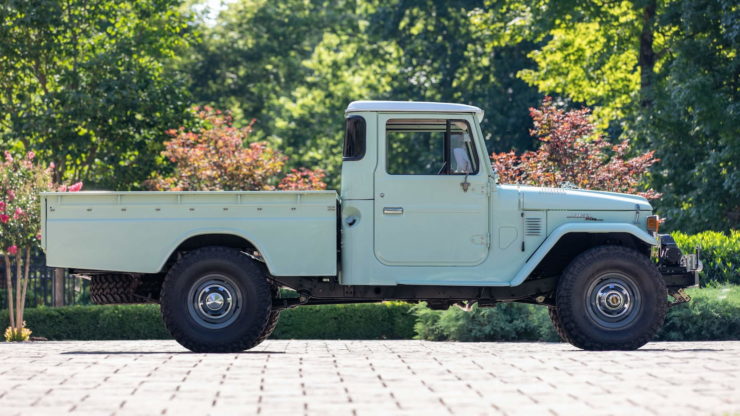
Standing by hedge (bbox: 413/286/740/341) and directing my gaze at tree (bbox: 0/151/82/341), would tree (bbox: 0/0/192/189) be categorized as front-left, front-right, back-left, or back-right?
front-right

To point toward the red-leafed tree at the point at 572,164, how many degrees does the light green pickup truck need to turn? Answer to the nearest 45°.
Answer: approximately 45° to its left

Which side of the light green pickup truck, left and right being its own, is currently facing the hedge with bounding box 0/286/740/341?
left

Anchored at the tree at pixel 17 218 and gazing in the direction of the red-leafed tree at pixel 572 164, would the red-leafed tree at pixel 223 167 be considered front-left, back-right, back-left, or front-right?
front-left

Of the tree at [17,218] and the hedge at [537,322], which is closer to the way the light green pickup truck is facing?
the hedge

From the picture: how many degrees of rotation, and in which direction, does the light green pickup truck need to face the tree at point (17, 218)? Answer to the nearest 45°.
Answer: approximately 135° to its left

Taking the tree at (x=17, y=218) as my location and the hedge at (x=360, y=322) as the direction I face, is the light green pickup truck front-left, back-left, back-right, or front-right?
front-right

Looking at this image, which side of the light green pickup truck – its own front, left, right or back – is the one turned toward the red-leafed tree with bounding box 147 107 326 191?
left

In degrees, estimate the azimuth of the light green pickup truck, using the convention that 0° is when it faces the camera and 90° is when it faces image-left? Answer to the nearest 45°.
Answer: approximately 270°

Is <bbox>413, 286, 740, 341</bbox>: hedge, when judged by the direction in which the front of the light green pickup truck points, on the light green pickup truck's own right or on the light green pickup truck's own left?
on the light green pickup truck's own left

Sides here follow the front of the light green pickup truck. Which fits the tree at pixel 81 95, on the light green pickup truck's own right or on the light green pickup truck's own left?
on the light green pickup truck's own left

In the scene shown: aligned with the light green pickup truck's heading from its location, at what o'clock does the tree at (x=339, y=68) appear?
The tree is roughly at 9 o'clock from the light green pickup truck.
